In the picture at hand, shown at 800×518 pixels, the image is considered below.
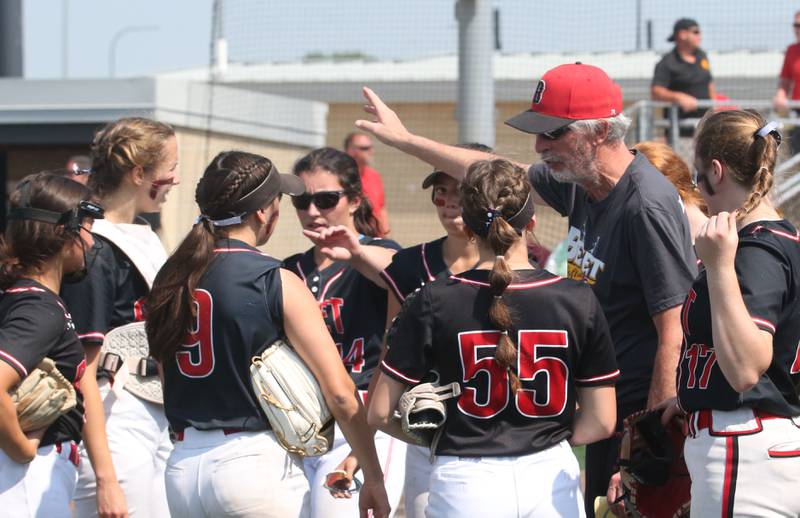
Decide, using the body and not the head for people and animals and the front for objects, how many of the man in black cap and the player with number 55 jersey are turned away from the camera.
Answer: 1

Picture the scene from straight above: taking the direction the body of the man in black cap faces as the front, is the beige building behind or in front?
behind

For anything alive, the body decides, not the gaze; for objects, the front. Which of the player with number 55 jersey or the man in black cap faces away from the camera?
the player with number 55 jersey

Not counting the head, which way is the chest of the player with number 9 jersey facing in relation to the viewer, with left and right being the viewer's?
facing away from the viewer and to the right of the viewer

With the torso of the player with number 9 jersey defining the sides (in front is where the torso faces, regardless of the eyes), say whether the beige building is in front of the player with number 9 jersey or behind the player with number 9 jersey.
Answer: in front

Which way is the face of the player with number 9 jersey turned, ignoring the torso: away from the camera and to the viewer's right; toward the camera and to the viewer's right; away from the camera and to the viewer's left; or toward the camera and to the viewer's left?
away from the camera and to the viewer's right

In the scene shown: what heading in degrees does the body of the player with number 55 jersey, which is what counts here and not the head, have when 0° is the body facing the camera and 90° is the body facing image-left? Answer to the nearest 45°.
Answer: approximately 180°

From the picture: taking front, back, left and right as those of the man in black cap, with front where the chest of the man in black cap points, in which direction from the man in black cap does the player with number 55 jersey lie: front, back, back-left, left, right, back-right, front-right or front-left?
front-right

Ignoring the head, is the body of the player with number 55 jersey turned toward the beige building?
yes

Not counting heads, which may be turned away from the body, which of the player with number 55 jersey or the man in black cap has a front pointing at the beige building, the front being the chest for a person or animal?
the player with number 55 jersey

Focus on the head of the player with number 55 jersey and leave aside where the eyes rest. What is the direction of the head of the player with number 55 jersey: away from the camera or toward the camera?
away from the camera
